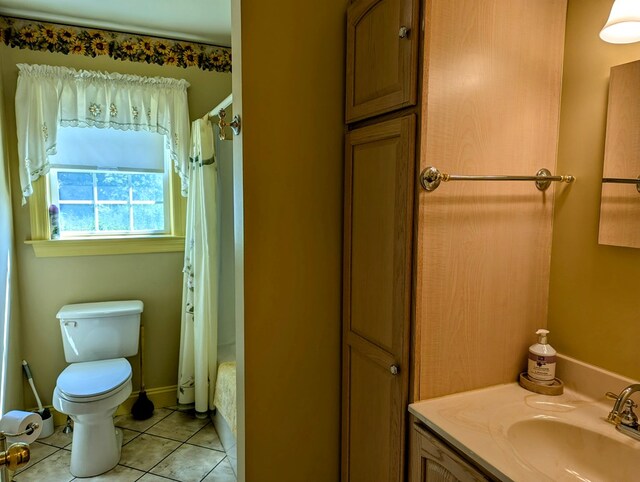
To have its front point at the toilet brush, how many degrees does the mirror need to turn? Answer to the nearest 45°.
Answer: approximately 45° to its right

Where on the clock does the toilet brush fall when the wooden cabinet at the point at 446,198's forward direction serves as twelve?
The toilet brush is roughly at 2 o'clock from the wooden cabinet.

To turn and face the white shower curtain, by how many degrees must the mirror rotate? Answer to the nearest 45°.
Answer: approximately 45° to its right

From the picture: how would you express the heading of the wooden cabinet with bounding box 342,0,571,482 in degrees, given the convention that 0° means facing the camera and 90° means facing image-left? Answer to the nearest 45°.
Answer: approximately 45°

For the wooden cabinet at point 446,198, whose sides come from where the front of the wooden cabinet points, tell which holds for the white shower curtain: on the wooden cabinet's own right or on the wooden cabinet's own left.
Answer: on the wooden cabinet's own right

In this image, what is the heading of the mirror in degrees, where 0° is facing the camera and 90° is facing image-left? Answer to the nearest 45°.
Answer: approximately 45°
